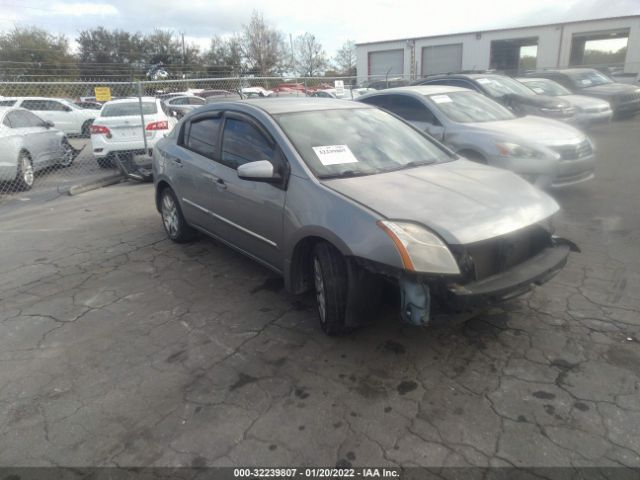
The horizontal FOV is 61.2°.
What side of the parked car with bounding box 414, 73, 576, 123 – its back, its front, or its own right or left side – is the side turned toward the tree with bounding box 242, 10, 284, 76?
back

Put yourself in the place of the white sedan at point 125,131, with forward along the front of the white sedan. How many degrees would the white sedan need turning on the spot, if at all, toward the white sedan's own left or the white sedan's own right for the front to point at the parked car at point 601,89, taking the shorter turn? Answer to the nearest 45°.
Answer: approximately 90° to the white sedan's own right

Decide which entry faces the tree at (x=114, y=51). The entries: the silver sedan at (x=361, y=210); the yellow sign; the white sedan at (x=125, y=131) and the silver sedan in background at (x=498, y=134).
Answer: the white sedan

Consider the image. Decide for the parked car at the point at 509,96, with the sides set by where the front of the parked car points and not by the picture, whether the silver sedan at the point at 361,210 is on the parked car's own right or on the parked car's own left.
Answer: on the parked car's own right

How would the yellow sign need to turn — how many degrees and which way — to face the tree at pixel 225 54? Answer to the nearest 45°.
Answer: approximately 180°

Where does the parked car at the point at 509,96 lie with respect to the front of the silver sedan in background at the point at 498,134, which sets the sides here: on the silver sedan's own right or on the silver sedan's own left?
on the silver sedan's own left

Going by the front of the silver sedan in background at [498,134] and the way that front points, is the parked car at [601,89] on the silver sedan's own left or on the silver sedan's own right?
on the silver sedan's own left

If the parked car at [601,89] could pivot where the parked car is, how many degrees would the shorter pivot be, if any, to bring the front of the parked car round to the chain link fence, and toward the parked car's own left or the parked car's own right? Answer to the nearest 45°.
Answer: approximately 90° to the parked car's own right

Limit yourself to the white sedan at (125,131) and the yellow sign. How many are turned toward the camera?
1
